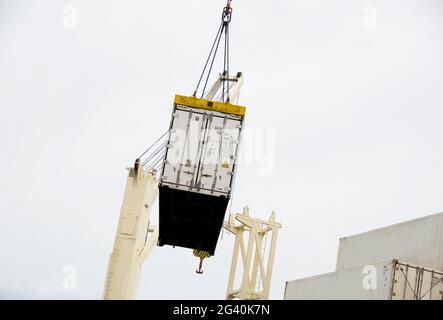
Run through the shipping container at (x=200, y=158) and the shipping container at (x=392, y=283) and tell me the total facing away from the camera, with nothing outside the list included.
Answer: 0

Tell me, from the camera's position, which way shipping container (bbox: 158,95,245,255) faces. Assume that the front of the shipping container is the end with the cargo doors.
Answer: facing the viewer

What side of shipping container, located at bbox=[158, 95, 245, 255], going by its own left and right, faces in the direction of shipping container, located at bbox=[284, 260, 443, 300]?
left

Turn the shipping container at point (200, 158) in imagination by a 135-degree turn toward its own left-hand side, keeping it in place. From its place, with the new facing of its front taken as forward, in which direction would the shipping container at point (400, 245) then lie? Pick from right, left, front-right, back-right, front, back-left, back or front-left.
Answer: front
